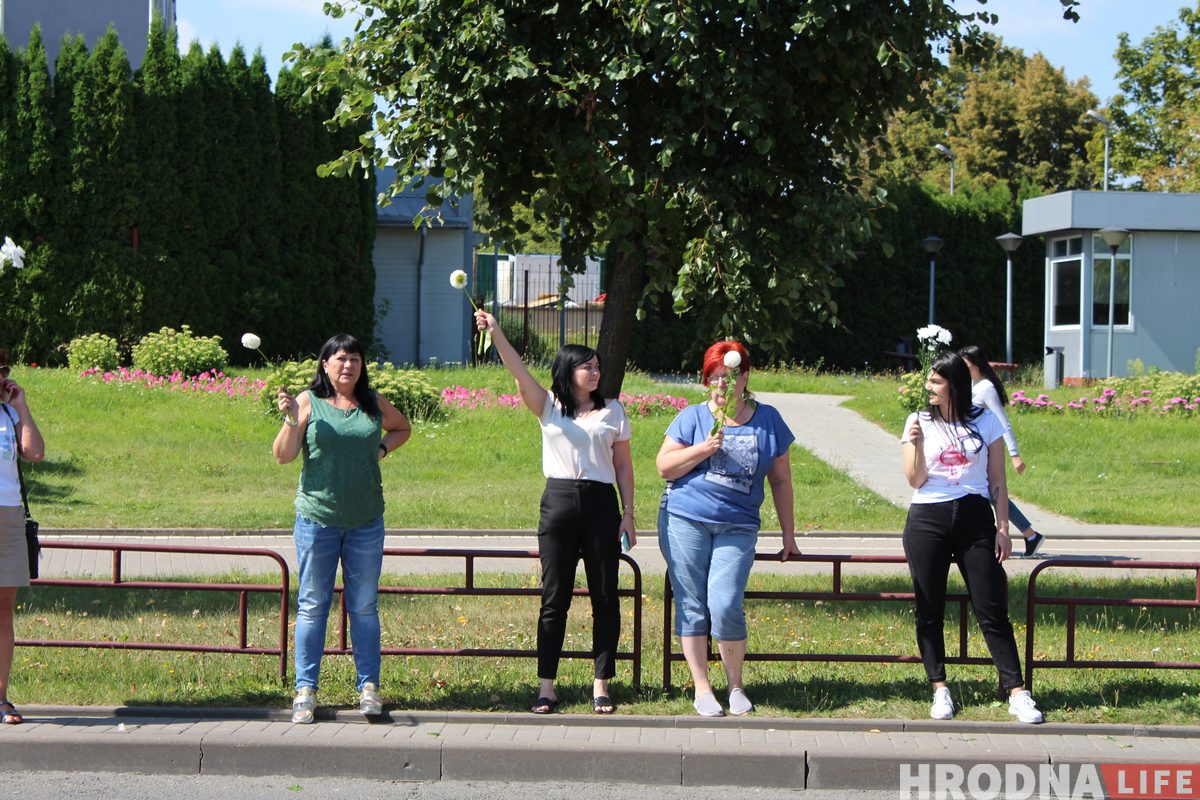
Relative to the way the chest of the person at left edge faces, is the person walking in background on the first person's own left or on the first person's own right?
on the first person's own left

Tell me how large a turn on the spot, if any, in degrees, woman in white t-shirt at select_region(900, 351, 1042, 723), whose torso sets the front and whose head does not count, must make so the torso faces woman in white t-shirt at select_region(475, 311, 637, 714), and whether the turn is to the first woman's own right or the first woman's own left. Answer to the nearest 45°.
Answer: approximately 90° to the first woman's own right

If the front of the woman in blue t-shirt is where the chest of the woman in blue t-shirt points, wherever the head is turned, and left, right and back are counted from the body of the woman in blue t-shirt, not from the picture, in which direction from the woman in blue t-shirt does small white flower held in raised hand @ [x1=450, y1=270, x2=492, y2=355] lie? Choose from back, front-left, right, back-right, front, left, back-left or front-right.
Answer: right

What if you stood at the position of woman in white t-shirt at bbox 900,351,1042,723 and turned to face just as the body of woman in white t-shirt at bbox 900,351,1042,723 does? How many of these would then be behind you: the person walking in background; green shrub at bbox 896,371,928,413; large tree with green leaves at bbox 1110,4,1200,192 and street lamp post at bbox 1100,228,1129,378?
4

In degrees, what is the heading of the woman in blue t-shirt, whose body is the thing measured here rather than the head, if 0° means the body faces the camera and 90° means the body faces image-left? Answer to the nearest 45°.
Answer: approximately 0°

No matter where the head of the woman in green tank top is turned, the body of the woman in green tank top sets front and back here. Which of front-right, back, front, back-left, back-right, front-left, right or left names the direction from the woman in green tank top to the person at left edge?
right

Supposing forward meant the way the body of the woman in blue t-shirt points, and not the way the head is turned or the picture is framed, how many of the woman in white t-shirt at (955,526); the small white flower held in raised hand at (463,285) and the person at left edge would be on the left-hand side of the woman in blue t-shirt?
1

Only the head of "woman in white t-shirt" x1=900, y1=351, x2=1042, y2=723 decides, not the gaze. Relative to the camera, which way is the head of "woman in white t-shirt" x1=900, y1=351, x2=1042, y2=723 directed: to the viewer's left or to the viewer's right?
to the viewer's left

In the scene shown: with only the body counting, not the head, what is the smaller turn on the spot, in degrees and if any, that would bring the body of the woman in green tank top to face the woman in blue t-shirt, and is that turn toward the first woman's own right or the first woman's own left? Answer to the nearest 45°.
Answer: approximately 90° to the first woman's own left
